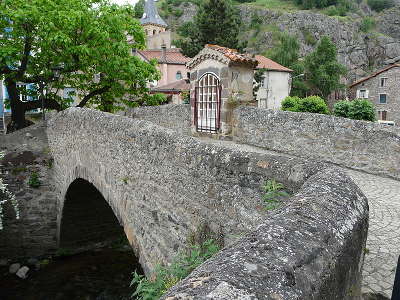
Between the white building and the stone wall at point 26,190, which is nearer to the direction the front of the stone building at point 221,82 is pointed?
the stone wall

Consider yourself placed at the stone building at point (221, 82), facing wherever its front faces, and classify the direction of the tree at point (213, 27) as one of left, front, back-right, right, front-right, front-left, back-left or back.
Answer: back-right

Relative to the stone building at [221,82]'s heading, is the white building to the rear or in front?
to the rear

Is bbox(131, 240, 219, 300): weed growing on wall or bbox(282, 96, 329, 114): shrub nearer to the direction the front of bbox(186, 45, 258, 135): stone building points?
the weed growing on wall

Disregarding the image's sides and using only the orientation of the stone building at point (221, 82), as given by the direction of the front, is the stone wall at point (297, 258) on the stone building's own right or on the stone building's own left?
on the stone building's own left

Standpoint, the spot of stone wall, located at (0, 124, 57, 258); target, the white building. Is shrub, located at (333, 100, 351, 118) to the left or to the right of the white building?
right

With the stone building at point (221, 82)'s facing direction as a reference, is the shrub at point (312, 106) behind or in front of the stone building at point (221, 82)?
behind

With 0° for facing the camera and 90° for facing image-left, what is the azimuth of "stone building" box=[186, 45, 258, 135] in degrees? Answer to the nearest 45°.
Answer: approximately 45°

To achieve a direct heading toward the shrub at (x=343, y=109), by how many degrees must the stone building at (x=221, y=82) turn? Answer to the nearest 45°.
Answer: approximately 180°

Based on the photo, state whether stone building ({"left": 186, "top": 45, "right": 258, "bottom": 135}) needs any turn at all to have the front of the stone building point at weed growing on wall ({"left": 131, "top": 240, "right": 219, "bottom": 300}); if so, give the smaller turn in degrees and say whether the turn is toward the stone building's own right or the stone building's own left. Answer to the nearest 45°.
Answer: approximately 45° to the stone building's own left

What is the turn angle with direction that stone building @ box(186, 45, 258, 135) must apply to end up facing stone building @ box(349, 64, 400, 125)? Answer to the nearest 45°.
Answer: approximately 180°
